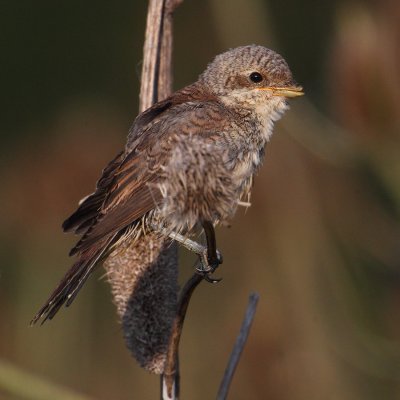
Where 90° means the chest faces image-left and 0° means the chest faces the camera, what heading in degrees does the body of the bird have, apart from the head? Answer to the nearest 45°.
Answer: approximately 270°
